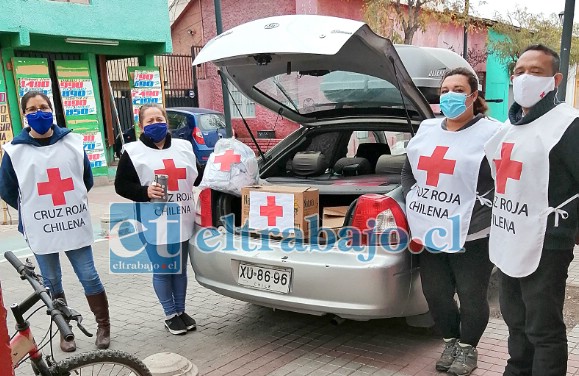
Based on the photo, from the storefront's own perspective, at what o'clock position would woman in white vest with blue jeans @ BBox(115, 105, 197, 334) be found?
The woman in white vest with blue jeans is roughly at 12 o'clock from the storefront.

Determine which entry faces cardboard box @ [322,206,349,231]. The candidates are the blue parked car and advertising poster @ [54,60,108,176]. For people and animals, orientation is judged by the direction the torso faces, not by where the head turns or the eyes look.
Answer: the advertising poster

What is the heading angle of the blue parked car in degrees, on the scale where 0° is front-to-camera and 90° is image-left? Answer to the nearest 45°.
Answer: approximately 135°

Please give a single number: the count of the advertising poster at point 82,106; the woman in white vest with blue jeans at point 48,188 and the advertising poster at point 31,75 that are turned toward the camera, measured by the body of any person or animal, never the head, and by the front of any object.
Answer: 3

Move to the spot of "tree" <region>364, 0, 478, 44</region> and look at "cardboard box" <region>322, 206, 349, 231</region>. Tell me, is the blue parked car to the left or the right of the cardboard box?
right

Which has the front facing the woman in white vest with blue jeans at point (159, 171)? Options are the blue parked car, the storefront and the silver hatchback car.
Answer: the storefront

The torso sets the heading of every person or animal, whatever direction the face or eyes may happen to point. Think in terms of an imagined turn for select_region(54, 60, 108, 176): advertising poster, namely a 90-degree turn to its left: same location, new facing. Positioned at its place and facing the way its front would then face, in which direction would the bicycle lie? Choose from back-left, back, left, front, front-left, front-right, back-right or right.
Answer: right

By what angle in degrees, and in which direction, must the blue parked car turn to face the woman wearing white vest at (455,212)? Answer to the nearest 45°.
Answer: approximately 135° to its left

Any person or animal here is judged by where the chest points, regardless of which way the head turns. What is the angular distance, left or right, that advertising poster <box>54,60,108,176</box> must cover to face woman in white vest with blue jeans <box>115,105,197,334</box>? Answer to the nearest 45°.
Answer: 0° — it already faces them

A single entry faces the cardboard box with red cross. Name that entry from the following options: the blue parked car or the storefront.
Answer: the storefront

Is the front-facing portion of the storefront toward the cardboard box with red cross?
yes

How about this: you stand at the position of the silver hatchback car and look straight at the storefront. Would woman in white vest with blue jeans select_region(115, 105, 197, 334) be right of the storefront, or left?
left
